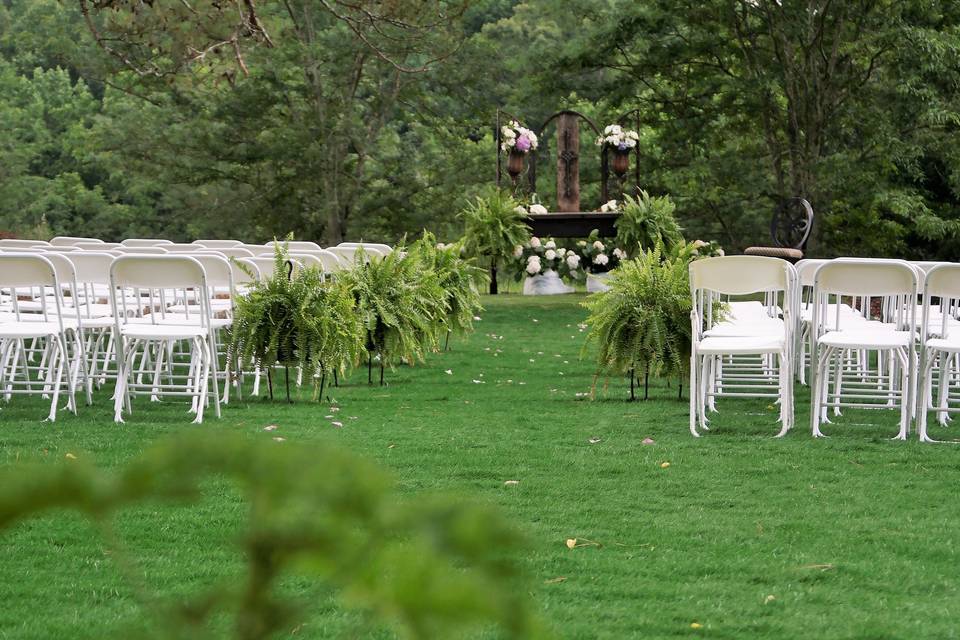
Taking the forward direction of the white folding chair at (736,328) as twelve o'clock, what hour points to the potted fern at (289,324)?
The potted fern is roughly at 9 o'clock from the white folding chair.

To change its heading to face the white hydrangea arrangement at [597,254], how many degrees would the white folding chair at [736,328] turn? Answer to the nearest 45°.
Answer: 0° — it already faces it

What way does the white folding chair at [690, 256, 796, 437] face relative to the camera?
away from the camera

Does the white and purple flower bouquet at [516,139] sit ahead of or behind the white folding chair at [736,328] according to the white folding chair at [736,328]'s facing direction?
ahead

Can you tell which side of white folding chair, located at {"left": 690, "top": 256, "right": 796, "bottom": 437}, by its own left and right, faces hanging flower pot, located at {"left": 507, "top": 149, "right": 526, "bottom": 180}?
front

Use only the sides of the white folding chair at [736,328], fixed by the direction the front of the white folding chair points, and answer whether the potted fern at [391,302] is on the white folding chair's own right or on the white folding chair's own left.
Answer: on the white folding chair's own left

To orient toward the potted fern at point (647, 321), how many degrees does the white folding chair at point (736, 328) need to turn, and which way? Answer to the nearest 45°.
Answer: approximately 45° to its left

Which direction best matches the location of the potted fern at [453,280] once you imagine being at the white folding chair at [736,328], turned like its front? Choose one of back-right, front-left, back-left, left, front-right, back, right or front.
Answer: front-left

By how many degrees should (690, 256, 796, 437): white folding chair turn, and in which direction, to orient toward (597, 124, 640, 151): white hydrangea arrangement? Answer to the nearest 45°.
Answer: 0° — it already faces it

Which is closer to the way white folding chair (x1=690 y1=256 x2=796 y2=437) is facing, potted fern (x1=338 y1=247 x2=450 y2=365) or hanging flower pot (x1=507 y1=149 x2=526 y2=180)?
the hanging flower pot
